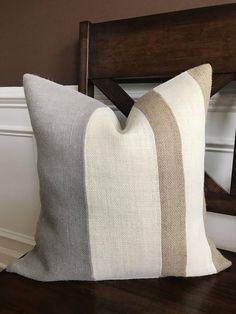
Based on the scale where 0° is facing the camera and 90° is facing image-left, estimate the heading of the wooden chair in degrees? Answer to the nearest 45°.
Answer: approximately 45°
